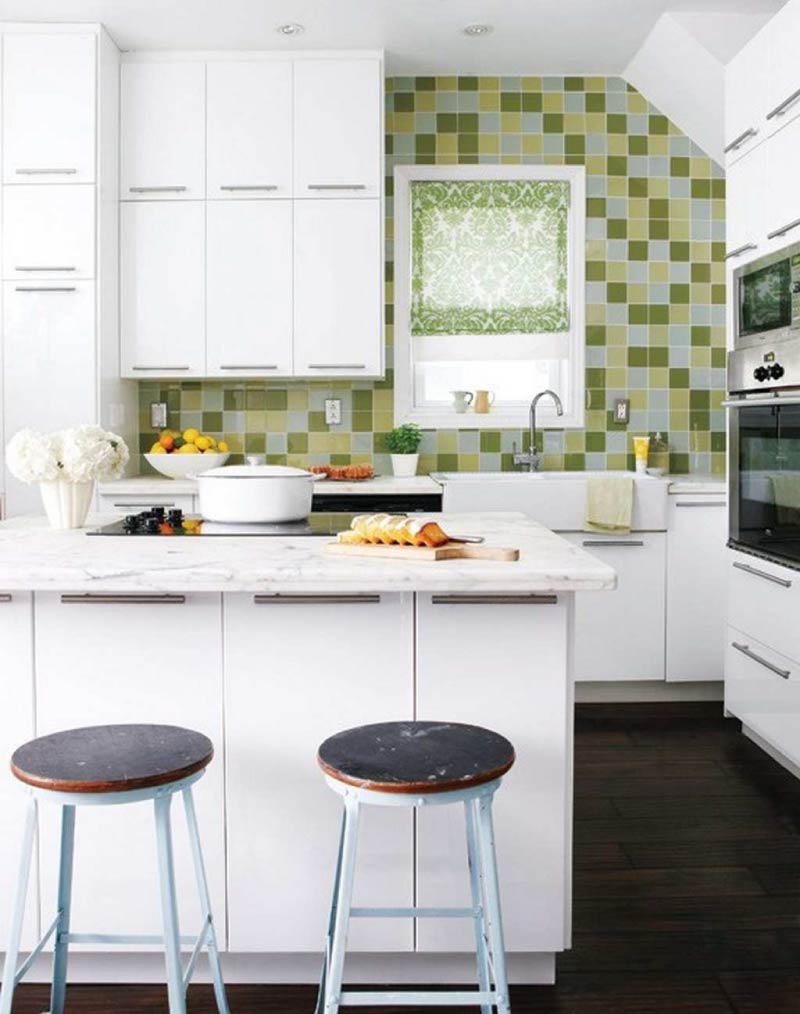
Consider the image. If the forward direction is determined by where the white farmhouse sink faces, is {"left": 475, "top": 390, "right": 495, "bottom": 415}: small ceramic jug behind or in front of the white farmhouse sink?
behind

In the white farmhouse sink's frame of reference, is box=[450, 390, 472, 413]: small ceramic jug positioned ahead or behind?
behind

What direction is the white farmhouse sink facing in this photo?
toward the camera

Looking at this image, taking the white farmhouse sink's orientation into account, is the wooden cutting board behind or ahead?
ahead

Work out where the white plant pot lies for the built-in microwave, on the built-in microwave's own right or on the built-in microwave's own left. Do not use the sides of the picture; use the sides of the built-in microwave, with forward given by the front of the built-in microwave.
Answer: on the built-in microwave's own right

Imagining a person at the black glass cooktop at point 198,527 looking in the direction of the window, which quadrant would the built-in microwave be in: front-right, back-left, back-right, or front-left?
front-right

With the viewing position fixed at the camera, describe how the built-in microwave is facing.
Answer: facing the viewer and to the left of the viewer

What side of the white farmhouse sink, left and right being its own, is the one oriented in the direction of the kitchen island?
front

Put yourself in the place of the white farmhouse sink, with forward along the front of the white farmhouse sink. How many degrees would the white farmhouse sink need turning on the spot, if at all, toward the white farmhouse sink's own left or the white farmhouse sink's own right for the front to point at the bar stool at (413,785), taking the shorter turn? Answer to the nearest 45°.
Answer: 0° — it already faces it

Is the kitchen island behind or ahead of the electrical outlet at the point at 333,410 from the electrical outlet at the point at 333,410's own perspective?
ahead

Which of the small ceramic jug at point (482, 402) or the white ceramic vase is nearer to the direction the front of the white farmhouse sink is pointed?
the white ceramic vase

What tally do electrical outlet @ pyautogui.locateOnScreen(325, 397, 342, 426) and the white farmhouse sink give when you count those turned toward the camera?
2

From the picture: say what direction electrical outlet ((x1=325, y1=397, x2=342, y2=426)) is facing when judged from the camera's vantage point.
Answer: facing the viewer

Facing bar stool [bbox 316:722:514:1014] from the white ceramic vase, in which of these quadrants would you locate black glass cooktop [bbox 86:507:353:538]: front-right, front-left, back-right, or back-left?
front-left

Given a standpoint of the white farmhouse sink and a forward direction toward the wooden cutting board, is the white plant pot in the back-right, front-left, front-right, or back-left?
back-right
